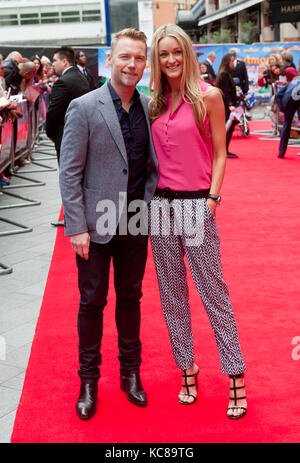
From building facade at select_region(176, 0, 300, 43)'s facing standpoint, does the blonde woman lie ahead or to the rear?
ahead

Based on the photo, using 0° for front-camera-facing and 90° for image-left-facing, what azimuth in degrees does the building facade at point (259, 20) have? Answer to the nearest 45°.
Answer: approximately 45°

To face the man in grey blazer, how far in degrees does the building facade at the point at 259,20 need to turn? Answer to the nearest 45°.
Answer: approximately 45° to its left

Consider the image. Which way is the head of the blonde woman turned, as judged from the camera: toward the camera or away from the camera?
toward the camera

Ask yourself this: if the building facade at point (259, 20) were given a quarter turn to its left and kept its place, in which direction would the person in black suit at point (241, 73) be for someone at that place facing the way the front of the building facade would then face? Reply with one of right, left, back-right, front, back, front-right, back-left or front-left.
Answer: front-right
